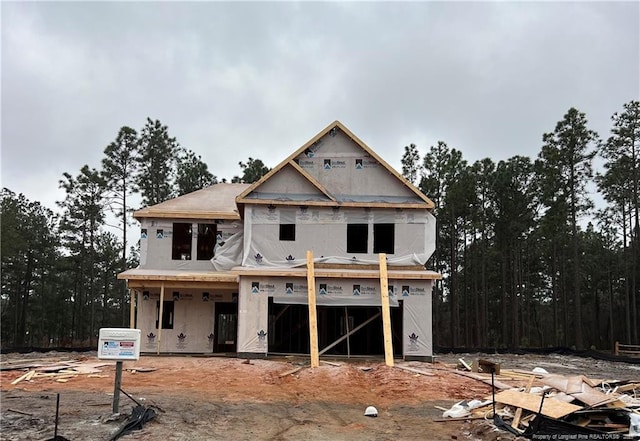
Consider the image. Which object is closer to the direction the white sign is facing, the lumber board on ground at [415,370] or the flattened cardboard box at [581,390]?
the flattened cardboard box

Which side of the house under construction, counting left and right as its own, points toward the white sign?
front

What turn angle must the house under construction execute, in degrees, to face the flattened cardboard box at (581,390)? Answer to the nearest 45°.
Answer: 0° — it already faces it

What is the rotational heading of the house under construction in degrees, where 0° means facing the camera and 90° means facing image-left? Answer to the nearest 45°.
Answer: approximately 0°

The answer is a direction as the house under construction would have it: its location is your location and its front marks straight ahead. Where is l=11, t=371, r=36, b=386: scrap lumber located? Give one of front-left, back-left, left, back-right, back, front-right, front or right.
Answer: front-right

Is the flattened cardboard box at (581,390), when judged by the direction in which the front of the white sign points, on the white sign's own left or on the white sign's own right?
on the white sign's own left

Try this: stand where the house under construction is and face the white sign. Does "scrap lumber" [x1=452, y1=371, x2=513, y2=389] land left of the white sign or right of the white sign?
left

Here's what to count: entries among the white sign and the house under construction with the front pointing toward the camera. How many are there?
2

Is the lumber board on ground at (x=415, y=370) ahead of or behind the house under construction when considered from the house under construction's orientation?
ahead

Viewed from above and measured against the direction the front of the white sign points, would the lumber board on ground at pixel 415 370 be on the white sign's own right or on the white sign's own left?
on the white sign's own left
